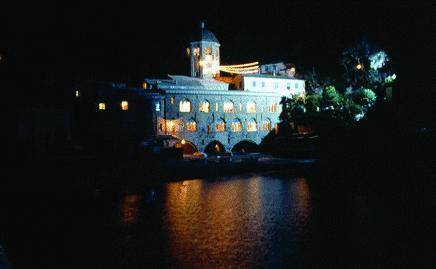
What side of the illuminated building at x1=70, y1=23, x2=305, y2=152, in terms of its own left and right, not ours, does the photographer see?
front

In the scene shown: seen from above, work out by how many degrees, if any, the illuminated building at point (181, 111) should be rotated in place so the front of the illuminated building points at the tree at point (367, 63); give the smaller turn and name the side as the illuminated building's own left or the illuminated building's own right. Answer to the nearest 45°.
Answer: approximately 90° to the illuminated building's own left

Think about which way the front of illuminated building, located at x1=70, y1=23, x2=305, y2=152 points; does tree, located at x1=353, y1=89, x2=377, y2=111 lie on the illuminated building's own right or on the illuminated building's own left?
on the illuminated building's own left
